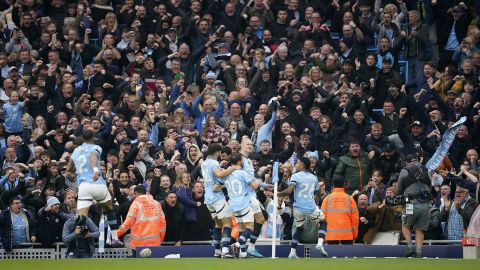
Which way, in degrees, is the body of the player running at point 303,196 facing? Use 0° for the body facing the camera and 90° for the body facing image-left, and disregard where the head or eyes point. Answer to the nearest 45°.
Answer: approximately 135°

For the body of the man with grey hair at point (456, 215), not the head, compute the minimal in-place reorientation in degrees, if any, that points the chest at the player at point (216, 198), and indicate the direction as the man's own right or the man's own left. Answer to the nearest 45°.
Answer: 0° — they already face them

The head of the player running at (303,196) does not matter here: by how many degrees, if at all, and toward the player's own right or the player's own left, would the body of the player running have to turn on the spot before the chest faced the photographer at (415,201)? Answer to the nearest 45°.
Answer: approximately 135° to the player's own right

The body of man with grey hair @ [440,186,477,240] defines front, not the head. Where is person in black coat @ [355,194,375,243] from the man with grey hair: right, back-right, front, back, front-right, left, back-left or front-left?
front-right

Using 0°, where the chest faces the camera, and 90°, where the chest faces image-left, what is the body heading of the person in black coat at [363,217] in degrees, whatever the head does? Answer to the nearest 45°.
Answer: approximately 0°

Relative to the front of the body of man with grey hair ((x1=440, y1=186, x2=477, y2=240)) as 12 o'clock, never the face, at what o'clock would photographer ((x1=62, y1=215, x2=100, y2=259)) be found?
The photographer is roughly at 1 o'clock from the man with grey hair.

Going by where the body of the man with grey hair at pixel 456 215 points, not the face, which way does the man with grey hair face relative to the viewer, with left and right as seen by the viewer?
facing the viewer and to the left of the viewer
